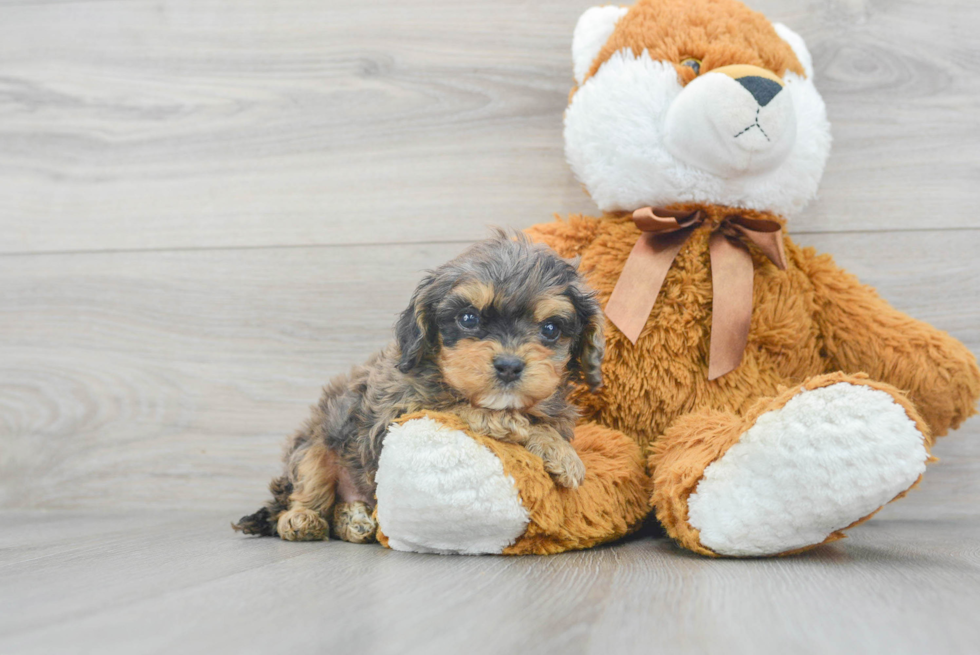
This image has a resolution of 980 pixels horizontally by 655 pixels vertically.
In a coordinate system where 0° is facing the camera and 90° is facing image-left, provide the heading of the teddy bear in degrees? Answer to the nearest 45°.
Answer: approximately 0°

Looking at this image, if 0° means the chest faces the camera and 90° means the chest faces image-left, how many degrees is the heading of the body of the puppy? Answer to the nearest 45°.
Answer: approximately 315°
